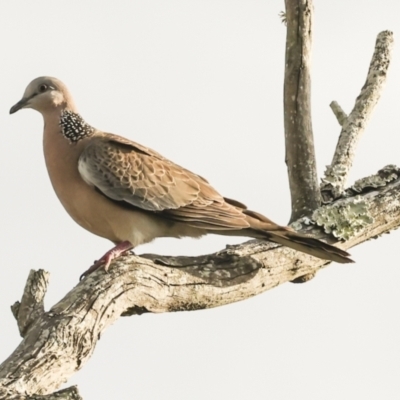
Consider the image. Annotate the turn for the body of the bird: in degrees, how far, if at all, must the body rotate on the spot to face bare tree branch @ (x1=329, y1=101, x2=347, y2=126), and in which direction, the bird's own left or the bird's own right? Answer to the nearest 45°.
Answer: approximately 180°

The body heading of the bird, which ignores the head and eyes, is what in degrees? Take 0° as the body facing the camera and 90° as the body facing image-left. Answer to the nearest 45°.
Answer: approximately 90°

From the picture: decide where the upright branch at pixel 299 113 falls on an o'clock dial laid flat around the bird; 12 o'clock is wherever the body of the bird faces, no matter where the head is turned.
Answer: The upright branch is roughly at 7 o'clock from the bird.

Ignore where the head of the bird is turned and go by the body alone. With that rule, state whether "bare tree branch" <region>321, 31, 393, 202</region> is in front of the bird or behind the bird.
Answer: behind
